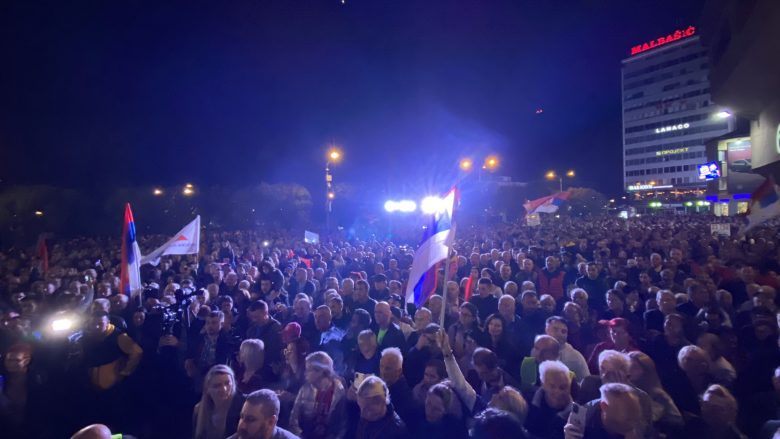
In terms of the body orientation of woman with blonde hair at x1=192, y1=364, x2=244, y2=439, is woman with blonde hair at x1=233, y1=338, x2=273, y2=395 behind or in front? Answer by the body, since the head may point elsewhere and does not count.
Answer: behind

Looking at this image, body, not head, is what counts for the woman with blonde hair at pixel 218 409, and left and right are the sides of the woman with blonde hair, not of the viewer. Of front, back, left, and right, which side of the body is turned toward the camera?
front

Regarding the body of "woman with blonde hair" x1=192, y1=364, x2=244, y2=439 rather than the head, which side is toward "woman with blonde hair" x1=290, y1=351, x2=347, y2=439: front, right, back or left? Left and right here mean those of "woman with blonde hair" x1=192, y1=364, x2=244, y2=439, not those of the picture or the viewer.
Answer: left

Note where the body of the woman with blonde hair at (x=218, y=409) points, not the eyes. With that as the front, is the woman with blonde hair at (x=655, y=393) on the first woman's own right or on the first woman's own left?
on the first woman's own left

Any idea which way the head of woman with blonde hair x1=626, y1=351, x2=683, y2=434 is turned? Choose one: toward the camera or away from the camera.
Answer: toward the camera

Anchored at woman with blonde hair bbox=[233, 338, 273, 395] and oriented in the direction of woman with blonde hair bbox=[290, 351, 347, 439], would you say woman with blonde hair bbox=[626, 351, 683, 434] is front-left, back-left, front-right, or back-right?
front-left
